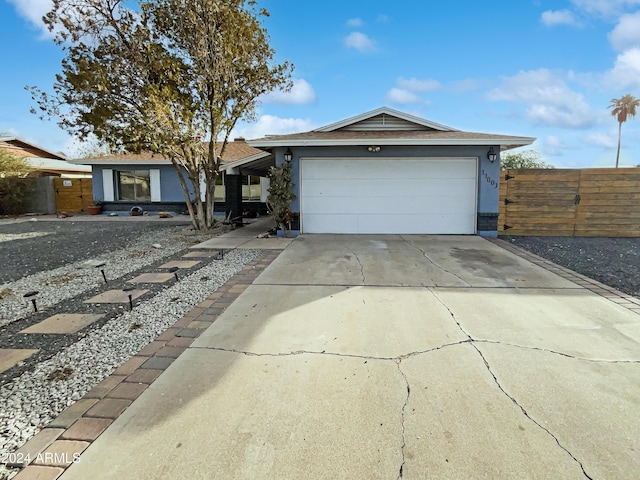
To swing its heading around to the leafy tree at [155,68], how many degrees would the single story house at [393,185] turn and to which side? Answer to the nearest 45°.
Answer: approximately 90° to its right

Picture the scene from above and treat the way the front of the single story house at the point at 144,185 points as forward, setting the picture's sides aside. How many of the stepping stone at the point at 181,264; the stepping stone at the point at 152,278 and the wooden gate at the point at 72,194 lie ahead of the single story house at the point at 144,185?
2

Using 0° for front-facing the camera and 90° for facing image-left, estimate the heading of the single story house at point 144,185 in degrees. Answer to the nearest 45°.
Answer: approximately 0°

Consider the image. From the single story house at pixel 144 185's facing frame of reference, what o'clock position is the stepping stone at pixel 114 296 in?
The stepping stone is roughly at 12 o'clock from the single story house.

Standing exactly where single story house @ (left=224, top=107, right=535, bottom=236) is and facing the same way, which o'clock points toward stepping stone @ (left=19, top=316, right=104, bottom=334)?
The stepping stone is roughly at 1 o'clock from the single story house.

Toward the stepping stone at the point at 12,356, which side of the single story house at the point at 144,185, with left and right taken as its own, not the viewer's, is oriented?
front

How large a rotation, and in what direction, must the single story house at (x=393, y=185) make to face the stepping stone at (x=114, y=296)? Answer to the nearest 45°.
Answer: approximately 45° to its right

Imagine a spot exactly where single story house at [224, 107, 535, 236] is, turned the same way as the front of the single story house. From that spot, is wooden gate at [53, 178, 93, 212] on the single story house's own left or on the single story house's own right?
on the single story house's own right

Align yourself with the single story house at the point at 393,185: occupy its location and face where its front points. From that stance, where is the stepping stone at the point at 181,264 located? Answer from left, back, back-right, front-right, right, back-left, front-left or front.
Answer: front-right

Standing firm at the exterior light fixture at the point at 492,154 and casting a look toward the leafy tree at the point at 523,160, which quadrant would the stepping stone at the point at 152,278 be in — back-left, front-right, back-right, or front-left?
back-left

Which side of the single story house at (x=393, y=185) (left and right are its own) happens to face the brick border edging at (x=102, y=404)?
front

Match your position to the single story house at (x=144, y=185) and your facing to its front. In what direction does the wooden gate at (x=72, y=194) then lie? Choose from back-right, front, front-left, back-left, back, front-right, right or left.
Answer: back-right

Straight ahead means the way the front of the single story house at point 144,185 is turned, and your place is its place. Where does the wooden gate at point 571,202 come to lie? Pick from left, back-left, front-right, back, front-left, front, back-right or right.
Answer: front-left

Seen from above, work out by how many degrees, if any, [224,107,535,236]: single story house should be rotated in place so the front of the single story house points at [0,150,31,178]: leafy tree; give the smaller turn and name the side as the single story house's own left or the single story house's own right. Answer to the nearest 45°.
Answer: approximately 90° to the single story house's own right
